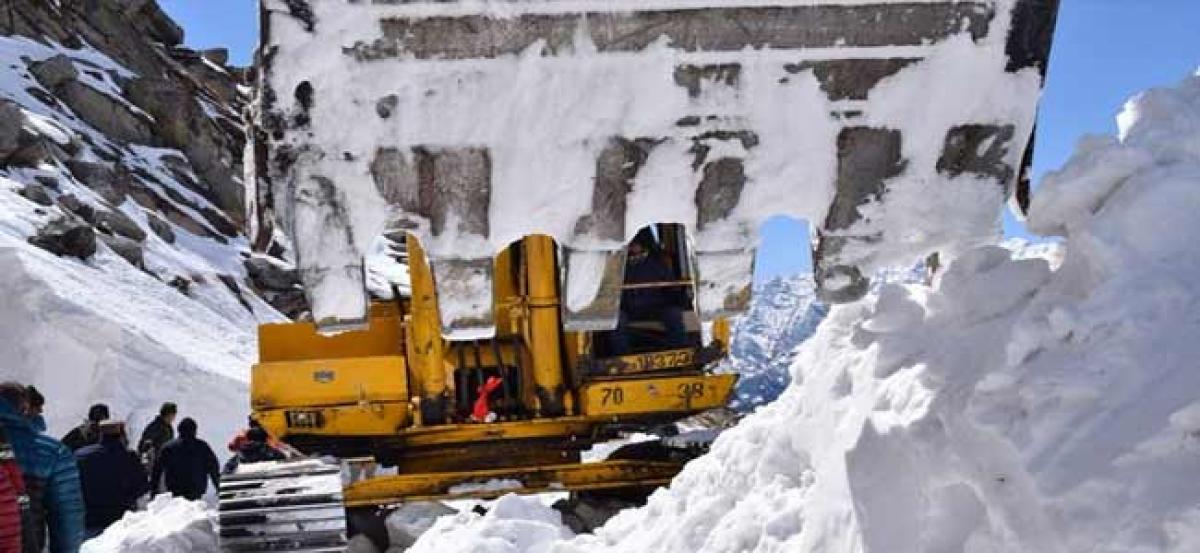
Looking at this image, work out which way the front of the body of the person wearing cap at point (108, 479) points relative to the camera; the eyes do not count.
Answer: away from the camera

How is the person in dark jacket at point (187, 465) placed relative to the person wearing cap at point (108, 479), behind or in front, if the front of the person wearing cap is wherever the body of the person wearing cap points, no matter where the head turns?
in front

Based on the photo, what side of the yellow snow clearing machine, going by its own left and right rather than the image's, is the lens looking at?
front

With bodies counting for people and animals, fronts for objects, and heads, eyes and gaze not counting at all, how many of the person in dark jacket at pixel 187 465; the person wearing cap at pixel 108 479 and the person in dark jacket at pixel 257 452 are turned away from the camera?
3

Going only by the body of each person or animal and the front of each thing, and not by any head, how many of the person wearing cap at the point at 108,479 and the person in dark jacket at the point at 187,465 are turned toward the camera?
0

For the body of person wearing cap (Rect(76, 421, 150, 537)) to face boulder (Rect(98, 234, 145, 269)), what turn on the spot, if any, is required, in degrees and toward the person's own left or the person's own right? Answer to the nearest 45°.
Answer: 0° — they already face it

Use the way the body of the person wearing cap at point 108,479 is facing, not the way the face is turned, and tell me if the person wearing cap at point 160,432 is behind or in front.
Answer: in front

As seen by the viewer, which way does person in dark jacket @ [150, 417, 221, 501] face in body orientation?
away from the camera

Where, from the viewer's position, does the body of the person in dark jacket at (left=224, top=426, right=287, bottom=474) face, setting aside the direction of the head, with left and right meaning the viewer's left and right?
facing away from the viewer

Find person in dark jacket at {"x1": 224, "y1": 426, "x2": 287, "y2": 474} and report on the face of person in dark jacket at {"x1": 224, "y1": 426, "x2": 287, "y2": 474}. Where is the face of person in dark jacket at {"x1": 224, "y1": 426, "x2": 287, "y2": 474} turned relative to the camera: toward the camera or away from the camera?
away from the camera

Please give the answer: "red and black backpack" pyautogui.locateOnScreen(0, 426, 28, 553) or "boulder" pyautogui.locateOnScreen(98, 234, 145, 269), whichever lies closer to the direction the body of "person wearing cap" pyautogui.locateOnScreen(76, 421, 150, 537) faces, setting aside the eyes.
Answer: the boulder
